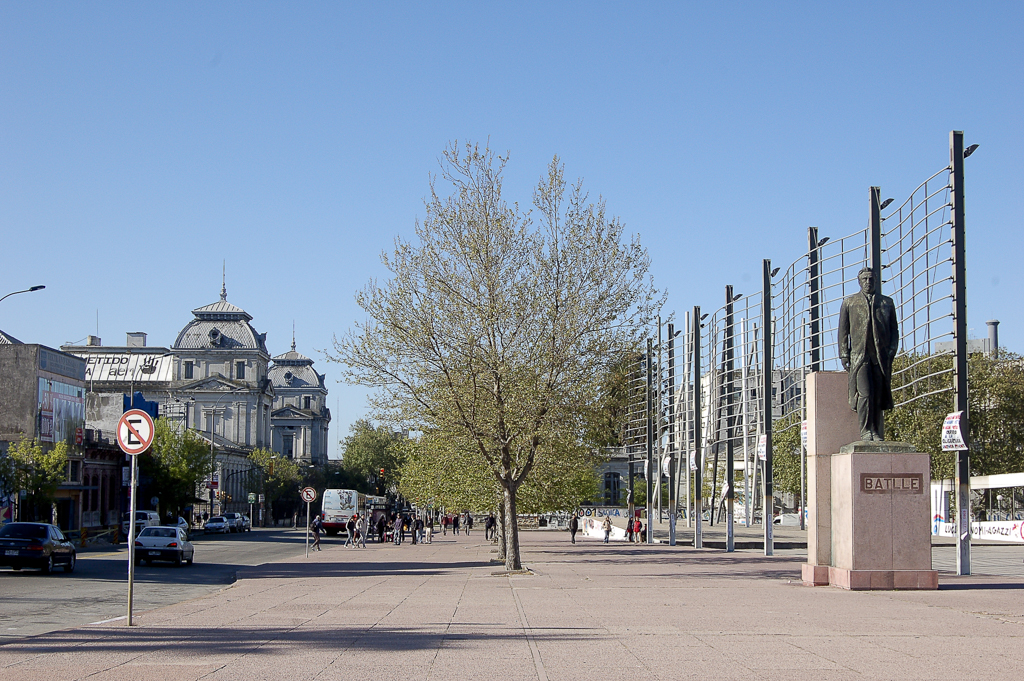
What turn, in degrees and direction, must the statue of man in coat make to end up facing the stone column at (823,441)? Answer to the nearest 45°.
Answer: approximately 135° to its right

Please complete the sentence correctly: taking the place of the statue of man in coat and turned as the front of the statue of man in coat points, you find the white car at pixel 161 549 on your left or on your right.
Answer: on your right

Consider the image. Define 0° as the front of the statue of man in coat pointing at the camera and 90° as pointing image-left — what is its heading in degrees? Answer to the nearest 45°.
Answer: approximately 0°

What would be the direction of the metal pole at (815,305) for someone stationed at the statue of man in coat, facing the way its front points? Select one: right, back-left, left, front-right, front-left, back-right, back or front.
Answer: back

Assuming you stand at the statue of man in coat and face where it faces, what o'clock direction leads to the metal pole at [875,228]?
The metal pole is roughly at 6 o'clock from the statue of man in coat.

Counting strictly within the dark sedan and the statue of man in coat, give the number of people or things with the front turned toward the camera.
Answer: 1
